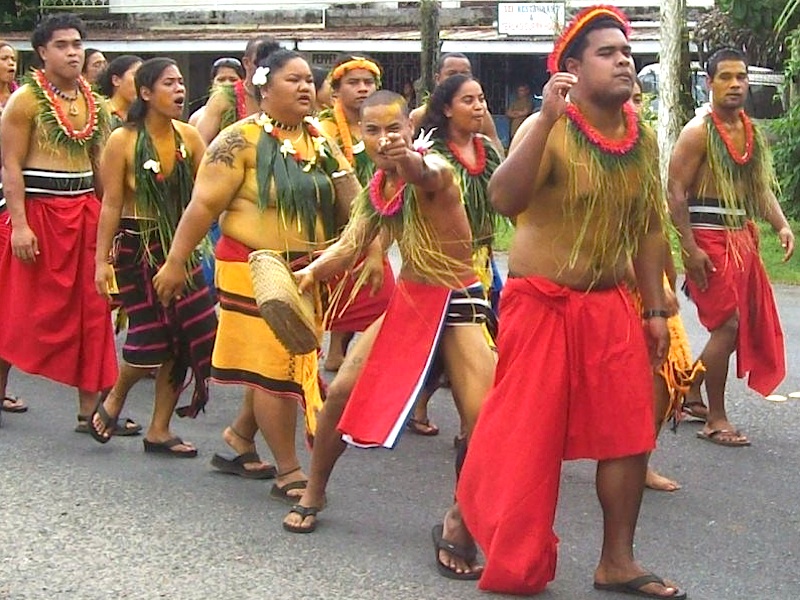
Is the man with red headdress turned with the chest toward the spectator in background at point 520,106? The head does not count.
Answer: no

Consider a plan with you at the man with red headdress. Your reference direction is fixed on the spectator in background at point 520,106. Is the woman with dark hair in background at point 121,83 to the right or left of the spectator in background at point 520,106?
left

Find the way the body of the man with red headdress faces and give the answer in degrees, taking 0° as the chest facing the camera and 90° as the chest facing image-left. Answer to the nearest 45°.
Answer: approximately 315°

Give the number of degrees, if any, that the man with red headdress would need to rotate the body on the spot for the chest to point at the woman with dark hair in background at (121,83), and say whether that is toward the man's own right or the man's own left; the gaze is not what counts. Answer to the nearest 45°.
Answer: approximately 180°
